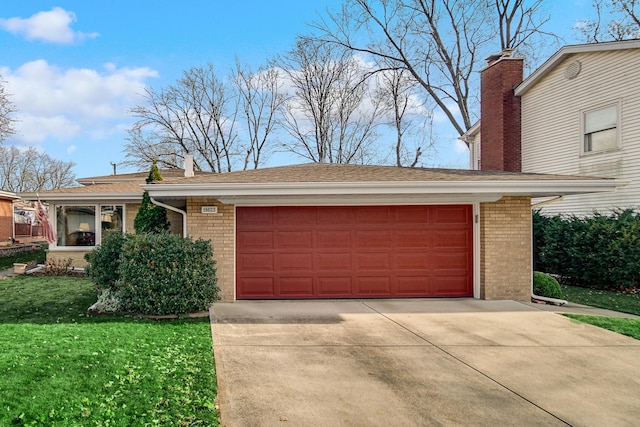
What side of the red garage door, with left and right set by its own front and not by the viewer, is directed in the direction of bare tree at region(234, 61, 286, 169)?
back

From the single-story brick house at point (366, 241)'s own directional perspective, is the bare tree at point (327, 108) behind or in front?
behind

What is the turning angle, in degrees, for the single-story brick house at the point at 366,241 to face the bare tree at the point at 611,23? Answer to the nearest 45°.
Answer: approximately 135° to its left

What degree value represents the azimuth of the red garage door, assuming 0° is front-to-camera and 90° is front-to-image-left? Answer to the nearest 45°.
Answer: approximately 0°

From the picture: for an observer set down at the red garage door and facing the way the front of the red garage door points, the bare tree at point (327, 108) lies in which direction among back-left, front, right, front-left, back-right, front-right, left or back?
back

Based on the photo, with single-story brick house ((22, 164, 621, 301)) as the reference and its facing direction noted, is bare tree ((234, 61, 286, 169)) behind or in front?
behind

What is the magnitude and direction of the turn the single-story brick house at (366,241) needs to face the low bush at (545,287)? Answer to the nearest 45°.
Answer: approximately 90° to its left
